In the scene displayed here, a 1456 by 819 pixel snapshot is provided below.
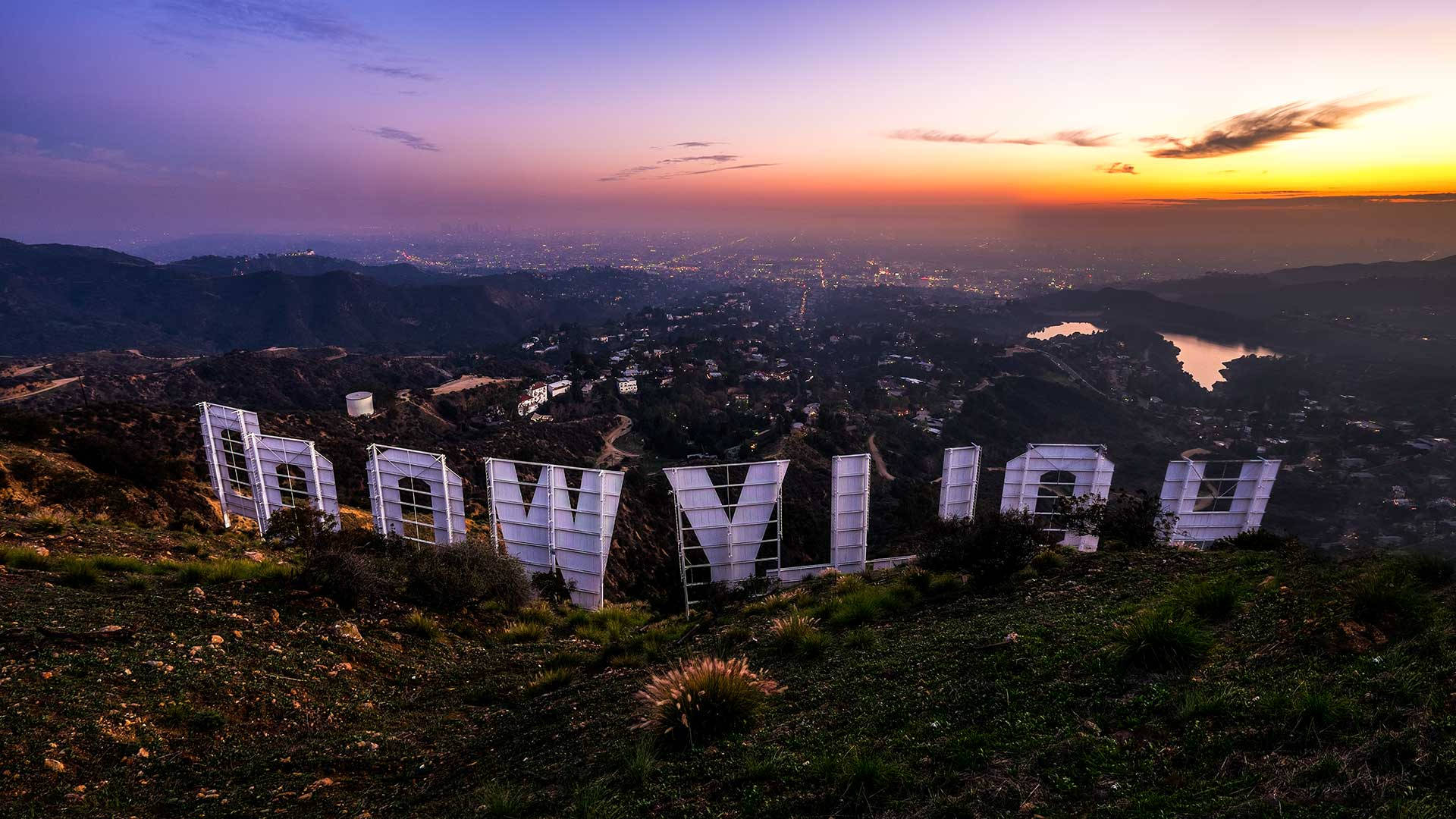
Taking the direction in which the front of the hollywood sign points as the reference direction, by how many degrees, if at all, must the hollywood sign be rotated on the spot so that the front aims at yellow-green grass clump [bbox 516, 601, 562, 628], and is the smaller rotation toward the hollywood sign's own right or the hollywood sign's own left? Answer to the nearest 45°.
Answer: approximately 135° to the hollywood sign's own left

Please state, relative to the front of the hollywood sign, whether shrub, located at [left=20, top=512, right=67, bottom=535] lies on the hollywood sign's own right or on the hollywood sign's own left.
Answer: on the hollywood sign's own left

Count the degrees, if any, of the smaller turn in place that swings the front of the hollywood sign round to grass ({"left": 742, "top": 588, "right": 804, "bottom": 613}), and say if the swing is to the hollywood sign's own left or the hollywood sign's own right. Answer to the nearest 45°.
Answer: approximately 180°

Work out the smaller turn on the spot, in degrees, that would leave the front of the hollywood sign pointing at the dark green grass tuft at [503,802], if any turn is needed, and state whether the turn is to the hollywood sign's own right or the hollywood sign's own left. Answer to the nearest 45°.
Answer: approximately 180°

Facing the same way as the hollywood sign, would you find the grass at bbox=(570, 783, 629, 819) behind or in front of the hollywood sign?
behind

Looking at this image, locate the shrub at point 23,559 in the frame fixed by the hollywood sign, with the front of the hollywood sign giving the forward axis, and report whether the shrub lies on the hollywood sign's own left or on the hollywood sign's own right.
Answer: on the hollywood sign's own left

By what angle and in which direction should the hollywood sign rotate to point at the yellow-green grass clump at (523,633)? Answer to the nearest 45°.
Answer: approximately 135° to its left

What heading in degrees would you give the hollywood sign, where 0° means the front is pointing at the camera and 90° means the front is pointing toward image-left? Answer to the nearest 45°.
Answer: approximately 180°

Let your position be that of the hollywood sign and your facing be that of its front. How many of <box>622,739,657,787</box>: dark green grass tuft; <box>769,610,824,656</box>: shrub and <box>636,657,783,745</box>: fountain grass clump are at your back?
3

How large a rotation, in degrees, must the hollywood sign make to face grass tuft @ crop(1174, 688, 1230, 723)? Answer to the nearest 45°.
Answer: approximately 180°
